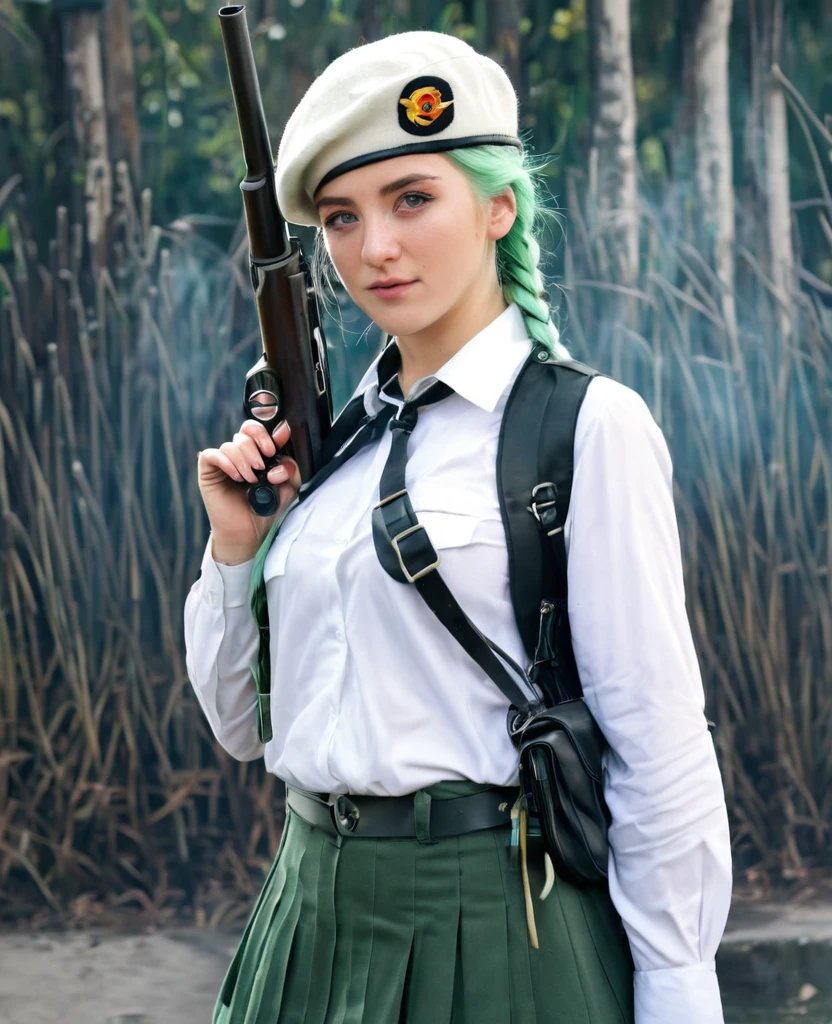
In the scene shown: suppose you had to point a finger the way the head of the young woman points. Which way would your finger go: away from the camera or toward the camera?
toward the camera

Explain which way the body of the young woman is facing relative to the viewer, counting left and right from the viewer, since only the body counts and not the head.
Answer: facing the viewer and to the left of the viewer

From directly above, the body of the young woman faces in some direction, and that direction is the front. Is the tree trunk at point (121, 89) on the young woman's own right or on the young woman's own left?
on the young woman's own right

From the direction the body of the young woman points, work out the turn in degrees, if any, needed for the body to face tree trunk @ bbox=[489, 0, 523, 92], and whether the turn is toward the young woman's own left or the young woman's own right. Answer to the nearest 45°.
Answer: approximately 135° to the young woman's own right

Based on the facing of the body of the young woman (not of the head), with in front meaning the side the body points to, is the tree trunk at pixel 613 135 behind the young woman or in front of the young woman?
behind

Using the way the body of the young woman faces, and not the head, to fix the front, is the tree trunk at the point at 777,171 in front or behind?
behind

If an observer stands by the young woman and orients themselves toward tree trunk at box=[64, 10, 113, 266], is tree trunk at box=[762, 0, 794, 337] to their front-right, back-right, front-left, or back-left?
front-right
